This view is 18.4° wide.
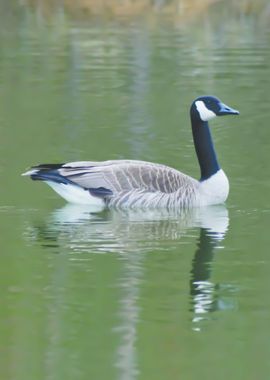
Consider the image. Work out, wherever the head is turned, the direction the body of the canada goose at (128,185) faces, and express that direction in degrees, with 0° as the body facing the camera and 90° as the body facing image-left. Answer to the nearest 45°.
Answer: approximately 270°
